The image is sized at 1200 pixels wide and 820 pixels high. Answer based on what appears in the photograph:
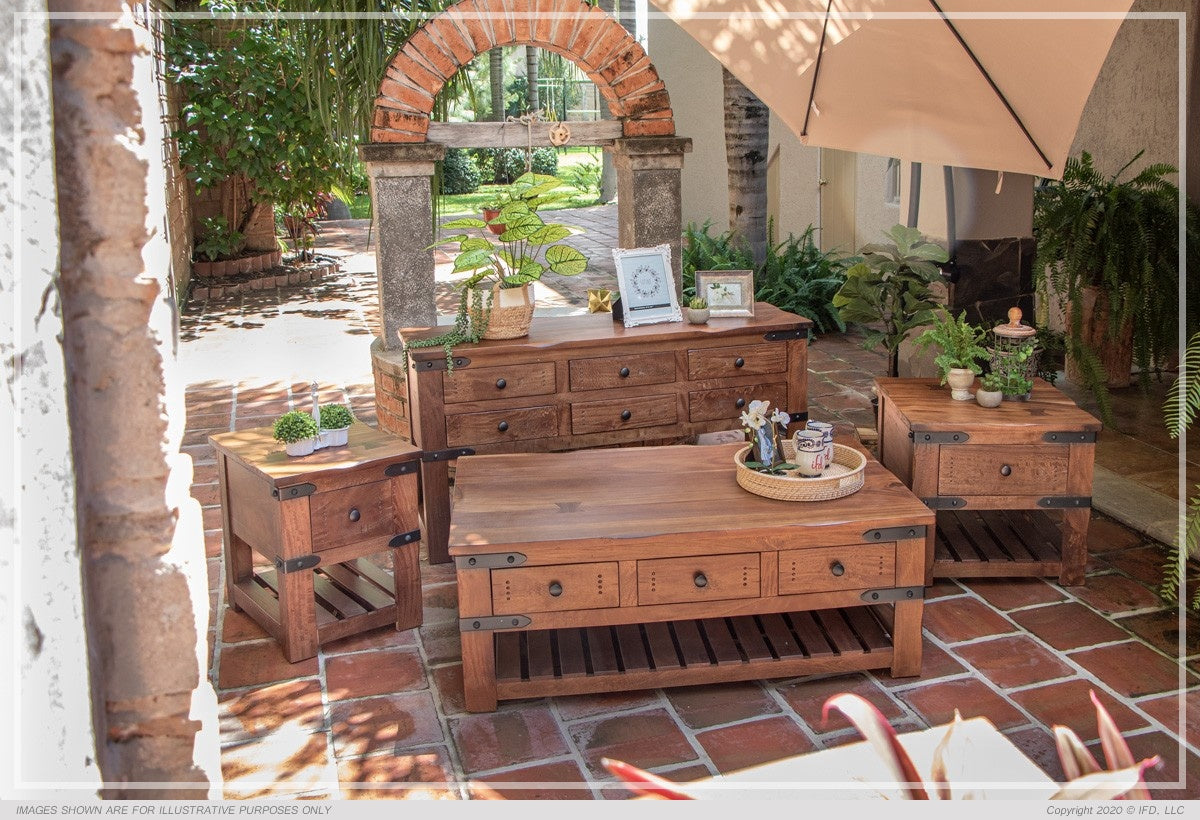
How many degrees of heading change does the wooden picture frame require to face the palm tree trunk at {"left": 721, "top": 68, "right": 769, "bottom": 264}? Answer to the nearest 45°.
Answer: approximately 180°

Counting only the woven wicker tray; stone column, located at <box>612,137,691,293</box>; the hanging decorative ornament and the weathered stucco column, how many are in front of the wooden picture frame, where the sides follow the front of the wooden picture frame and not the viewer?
2

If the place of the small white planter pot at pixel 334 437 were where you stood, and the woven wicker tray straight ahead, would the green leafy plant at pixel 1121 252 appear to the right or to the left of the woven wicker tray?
left

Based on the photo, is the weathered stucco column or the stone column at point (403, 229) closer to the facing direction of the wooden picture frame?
the weathered stucco column

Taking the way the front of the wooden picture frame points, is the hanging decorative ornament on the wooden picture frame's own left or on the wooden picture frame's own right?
on the wooden picture frame's own right

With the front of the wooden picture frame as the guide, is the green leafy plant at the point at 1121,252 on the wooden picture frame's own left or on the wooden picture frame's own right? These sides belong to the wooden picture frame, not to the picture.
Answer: on the wooden picture frame's own left

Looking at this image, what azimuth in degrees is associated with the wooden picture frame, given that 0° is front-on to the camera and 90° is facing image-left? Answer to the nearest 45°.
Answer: approximately 0°

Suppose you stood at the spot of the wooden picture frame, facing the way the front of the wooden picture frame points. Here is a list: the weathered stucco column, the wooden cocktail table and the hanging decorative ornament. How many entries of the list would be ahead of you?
2

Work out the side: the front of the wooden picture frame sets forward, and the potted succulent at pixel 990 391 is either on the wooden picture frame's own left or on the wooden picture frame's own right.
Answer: on the wooden picture frame's own left

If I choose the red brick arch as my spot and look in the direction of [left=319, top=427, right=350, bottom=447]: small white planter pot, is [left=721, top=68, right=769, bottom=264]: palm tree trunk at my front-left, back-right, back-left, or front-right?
back-left

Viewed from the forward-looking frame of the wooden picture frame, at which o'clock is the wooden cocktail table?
The wooden cocktail table is roughly at 12 o'clock from the wooden picture frame.

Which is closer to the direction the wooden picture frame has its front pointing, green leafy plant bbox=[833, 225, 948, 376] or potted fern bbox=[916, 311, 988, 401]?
the potted fern

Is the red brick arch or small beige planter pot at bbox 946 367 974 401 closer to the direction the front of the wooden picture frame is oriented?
the small beige planter pot
